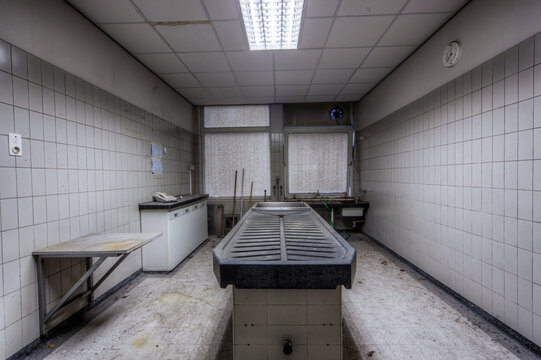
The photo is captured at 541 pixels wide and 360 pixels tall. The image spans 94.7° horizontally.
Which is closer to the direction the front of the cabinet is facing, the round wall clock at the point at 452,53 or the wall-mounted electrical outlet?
the round wall clock

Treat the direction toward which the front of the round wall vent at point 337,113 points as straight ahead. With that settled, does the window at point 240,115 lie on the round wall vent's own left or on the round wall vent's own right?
on the round wall vent's own right

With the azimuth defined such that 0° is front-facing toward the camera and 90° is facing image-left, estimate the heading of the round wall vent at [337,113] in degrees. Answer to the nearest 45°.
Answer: approximately 0°

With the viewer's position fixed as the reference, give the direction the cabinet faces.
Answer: facing to the right of the viewer

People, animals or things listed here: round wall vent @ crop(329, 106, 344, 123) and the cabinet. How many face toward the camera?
1

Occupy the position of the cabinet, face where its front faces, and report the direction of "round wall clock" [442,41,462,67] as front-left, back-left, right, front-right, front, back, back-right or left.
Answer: front-right

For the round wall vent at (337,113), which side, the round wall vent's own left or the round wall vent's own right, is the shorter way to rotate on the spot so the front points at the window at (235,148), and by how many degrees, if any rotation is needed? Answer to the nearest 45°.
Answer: approximately 90° to the round wall vent's own right

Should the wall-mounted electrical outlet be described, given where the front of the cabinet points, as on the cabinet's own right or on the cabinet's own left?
on the cabinet's own right

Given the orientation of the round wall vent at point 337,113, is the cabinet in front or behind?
in front

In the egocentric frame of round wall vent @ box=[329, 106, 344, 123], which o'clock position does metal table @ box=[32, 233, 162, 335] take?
The metal table is roughly at 1 o'clock from the round wall vent.
